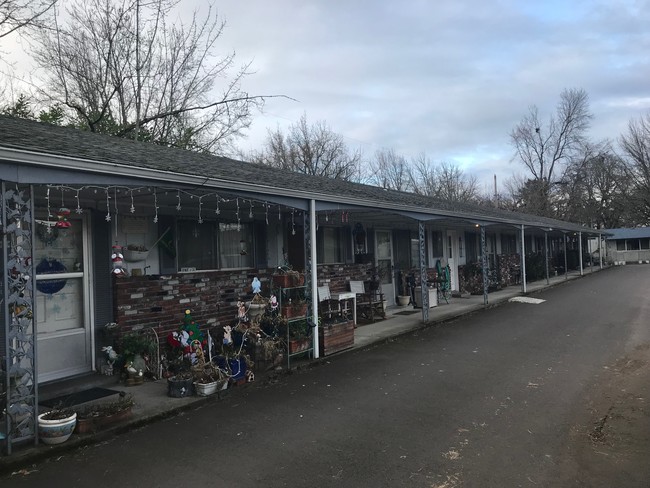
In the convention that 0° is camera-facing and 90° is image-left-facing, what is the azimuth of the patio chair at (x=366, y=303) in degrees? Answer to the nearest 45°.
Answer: approximately 315°

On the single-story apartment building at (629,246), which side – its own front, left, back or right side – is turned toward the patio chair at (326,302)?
front

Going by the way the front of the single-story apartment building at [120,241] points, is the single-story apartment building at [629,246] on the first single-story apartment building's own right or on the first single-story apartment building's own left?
on the first single-story apartment building's own left

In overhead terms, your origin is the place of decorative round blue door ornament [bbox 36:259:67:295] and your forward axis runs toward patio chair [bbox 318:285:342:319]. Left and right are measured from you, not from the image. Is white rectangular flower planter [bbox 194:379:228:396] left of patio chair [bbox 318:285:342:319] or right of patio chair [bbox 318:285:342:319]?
right

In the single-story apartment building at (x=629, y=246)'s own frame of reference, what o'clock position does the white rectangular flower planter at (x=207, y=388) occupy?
The white rectangular flower planter is roughly at 12 o'clock from the single-story apartment building.

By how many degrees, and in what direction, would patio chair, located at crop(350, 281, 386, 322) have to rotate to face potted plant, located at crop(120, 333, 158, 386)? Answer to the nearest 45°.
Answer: approximately 90° to its right

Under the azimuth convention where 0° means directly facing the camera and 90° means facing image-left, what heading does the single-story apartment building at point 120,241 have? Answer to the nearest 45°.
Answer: approximately 315°

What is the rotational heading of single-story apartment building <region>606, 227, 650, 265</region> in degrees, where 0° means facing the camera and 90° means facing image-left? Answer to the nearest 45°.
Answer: approximately 0°

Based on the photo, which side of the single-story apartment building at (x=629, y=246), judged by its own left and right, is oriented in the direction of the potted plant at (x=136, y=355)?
front

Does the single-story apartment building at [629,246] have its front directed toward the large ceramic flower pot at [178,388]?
yes
